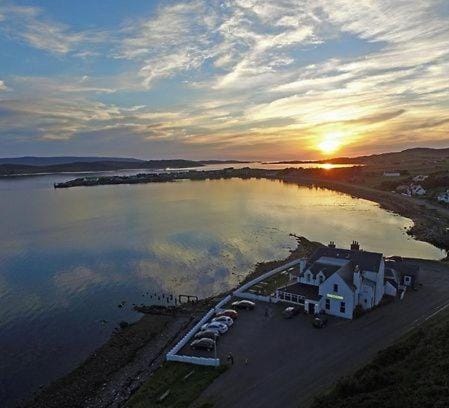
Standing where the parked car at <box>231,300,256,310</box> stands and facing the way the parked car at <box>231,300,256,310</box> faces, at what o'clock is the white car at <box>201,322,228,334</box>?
The white car is roughly at 10 o'clock from the parked car.

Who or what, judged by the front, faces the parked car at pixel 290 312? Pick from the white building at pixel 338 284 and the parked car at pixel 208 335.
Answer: the white building

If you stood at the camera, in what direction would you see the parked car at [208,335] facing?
facing to the left of the viewer

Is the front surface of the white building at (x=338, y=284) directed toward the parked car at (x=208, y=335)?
yes

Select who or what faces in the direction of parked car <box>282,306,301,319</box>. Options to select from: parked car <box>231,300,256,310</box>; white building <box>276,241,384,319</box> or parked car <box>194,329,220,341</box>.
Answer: the white building

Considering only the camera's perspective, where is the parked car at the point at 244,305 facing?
facing to the left of the viewer

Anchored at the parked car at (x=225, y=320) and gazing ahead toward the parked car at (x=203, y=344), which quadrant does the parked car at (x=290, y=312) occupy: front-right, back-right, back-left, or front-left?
back-left

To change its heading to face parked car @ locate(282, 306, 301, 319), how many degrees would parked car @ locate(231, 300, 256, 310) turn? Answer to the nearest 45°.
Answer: approximately 135° to its left

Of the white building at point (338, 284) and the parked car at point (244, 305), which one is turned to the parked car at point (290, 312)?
the white building

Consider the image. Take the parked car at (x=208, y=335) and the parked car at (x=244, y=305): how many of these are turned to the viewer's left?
2

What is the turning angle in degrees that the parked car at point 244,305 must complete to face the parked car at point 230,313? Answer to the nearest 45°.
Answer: approximately 45° to its left
